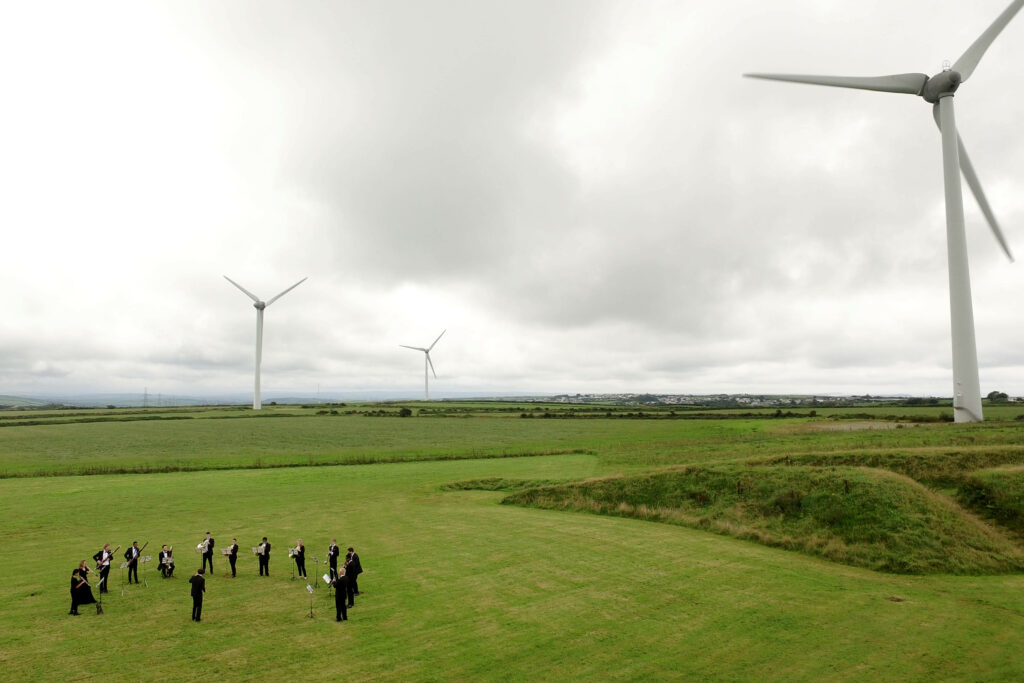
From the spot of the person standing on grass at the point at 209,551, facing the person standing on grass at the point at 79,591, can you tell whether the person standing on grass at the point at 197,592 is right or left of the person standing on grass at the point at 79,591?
left

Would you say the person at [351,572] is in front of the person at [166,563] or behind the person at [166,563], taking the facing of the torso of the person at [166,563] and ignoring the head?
in front

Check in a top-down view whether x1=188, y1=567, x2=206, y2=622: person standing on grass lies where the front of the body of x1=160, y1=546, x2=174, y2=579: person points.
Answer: yes

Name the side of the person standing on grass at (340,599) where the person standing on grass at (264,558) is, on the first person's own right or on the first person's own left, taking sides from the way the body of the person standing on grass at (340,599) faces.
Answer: on the first person's own right

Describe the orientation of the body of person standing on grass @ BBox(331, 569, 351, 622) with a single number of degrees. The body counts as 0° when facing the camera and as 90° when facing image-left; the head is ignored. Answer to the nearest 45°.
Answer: approximately 90°

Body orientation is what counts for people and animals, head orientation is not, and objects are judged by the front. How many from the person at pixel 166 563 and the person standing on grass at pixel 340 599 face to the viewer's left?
1

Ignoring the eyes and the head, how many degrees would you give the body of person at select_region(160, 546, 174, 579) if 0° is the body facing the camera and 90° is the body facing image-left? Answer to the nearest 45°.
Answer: approximately 0°

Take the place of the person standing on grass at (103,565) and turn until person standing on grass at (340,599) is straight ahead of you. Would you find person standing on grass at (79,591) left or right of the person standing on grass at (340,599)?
right

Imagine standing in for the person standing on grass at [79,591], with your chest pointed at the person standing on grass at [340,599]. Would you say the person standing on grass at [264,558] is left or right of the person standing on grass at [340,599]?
left
